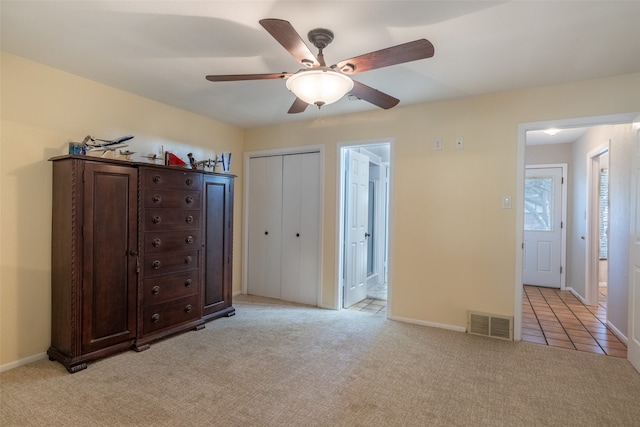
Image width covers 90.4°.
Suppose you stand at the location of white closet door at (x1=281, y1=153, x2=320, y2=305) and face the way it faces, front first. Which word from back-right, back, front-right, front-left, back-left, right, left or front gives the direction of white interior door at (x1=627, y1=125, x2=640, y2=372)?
left

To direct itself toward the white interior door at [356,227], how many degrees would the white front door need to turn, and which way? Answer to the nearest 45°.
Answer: approximately 45° to its right

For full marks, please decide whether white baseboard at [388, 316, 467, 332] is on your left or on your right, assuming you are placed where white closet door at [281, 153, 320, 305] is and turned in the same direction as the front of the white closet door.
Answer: on your left

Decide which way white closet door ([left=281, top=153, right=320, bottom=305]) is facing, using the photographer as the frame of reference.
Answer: facing the viewer and to the left of the viewer

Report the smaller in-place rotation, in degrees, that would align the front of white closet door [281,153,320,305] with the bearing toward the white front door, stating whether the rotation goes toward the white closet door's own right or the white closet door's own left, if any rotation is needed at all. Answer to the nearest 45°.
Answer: approximately 135° to the white closet door's own left

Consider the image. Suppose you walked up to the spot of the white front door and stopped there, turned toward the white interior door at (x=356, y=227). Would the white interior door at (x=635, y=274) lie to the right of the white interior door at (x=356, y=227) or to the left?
left

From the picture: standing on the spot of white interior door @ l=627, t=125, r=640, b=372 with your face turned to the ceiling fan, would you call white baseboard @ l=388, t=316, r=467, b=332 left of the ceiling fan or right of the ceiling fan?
right

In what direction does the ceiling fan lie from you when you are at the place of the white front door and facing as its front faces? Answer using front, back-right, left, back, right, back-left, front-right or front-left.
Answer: front

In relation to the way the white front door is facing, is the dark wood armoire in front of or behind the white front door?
in front

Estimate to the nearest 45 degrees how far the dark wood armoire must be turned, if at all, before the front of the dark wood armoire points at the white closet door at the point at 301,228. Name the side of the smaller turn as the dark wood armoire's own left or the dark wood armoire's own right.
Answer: approximately 45° to the dark wood armoire's own left

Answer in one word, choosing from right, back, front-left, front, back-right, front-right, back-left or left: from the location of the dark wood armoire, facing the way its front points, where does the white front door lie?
front-left

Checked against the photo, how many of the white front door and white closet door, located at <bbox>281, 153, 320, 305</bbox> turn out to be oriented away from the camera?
0

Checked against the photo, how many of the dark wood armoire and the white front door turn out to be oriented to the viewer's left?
0

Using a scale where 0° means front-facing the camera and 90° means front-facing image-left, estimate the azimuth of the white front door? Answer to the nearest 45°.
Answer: approximately 0°

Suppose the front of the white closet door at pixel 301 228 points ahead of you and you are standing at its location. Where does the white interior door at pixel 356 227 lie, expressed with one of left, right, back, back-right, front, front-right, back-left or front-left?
back-left

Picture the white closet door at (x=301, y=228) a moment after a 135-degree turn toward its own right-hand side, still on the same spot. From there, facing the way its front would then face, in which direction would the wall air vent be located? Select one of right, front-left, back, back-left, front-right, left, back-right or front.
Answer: back-right

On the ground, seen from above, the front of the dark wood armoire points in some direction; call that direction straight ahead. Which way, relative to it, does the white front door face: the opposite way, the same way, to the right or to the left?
to the right
